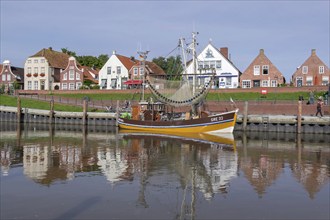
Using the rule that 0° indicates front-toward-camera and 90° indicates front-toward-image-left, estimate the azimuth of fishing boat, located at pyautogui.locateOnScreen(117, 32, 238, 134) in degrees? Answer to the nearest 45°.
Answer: approximately 270°
